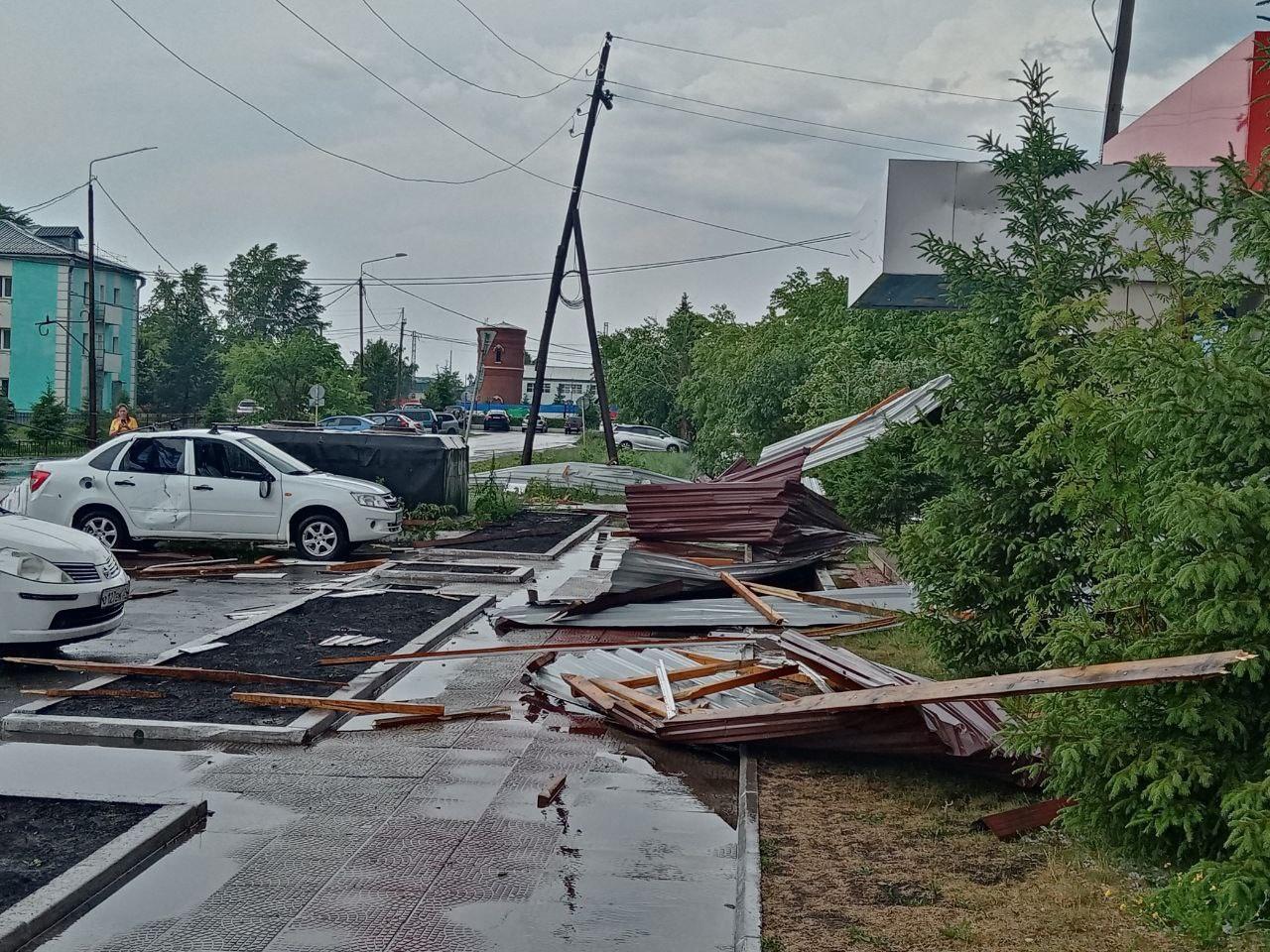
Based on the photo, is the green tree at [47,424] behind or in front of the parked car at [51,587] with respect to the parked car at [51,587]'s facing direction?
behind

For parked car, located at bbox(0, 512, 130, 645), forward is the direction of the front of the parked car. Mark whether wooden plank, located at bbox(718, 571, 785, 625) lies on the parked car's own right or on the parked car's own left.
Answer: on the parked car's own left

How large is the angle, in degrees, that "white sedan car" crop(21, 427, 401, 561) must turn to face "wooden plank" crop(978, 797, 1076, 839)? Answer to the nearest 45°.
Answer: approximately 90° to its right

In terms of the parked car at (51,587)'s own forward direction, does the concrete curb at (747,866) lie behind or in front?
in front

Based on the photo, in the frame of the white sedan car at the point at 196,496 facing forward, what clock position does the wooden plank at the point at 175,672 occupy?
The wooden plank is roughly at 3 o'clock from the white sedan car.

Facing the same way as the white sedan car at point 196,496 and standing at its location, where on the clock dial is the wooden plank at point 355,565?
The wooden plank is roughly at 1 o'clock from the white sedan car.

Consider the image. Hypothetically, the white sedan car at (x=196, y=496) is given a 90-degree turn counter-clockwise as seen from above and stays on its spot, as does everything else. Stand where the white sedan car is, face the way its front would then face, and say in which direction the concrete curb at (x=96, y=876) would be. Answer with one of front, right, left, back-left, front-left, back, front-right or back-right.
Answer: back

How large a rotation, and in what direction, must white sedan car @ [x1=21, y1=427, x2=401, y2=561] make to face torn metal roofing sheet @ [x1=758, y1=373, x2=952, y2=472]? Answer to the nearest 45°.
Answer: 0° — it already faces it

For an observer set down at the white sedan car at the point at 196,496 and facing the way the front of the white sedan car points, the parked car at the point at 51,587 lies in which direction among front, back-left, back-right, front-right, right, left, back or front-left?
right

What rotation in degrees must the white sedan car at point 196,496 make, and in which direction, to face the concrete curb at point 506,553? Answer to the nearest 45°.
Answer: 0° — it already faces it

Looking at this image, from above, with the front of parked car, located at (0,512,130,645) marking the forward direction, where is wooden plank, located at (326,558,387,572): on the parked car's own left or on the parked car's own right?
on the parked car's own left

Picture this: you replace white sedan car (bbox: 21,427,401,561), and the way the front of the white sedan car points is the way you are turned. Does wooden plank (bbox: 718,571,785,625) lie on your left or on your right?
on your right

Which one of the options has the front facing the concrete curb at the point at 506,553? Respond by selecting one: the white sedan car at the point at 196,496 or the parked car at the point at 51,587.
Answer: the white sedan car

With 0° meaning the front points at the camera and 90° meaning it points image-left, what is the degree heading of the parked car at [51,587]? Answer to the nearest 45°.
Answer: approximately 315°

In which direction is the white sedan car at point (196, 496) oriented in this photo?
to the viewer's right

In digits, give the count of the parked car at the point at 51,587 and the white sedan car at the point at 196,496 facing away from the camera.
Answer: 0
